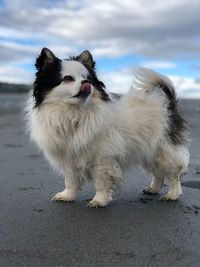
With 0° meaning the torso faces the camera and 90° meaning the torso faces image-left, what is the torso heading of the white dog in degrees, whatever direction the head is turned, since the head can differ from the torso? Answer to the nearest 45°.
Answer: approximately 45°
